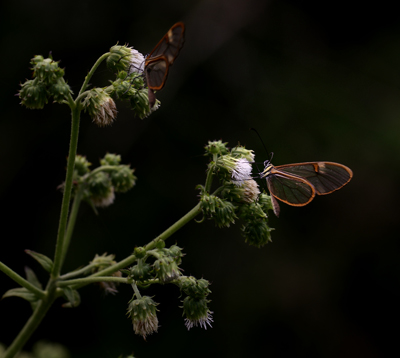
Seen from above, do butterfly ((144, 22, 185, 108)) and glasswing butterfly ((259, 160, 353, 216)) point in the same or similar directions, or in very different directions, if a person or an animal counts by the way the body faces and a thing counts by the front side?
same or similar directions

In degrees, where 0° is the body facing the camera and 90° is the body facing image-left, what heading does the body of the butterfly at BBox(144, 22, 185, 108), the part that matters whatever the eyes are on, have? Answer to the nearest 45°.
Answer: approximately 90°

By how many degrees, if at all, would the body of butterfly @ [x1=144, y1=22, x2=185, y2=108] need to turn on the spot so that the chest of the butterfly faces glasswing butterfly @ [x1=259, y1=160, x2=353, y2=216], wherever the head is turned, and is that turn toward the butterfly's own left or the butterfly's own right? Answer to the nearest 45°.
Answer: approximately 180°

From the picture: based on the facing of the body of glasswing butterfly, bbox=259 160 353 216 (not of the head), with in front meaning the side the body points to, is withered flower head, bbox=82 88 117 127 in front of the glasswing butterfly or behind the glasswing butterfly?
in front

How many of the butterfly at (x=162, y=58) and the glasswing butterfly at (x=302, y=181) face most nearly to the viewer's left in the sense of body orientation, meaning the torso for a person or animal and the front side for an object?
2

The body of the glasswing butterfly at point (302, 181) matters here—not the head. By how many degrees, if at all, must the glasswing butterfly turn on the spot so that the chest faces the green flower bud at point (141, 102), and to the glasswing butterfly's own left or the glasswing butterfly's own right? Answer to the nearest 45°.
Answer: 0° — it already faces it

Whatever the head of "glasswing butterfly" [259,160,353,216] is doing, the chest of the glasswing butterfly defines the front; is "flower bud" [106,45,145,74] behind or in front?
in front

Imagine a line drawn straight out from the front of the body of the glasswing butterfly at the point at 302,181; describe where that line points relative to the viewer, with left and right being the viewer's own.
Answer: facing to the left of the viewer
